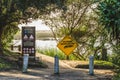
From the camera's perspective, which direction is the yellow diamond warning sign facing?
toward the camera

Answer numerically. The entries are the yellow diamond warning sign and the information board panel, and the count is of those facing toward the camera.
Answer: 2

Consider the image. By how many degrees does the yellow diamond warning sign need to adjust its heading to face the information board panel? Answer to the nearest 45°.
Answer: approximately 135° to its right
